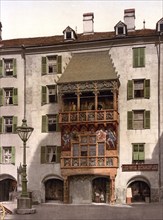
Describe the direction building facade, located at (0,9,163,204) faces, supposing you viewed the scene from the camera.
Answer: facing the viewer
